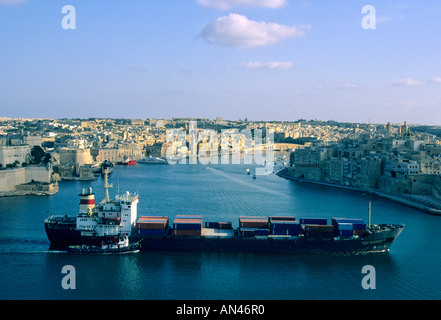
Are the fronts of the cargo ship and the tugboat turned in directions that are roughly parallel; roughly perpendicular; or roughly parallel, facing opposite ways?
roughly parallel

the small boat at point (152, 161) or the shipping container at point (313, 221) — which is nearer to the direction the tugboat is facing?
the shipping container

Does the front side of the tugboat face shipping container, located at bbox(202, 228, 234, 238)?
yes

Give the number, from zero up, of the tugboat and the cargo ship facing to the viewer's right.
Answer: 2

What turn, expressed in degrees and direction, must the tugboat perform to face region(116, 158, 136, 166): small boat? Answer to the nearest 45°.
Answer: approximately 90° to its left

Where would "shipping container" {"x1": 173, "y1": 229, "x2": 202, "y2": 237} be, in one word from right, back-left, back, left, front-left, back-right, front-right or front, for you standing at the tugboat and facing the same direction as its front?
front

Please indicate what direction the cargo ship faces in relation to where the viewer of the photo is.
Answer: facing to the right of the viewer

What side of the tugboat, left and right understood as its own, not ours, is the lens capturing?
right

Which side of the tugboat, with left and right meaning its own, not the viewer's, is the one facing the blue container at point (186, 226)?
front

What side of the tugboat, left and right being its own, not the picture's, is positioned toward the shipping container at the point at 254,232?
front

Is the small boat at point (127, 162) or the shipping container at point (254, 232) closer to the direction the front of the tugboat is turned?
the shipping container

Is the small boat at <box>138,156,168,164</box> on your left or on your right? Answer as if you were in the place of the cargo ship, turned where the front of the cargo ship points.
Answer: on your left

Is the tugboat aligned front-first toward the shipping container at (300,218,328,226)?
yes
